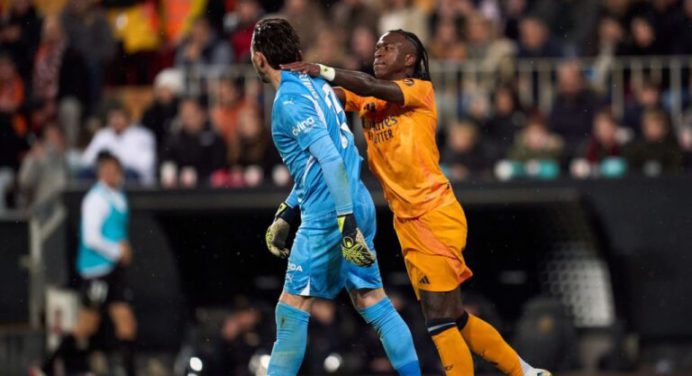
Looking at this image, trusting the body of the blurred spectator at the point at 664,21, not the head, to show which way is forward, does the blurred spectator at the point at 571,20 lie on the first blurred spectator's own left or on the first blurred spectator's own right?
on the first blurred spectator's own right

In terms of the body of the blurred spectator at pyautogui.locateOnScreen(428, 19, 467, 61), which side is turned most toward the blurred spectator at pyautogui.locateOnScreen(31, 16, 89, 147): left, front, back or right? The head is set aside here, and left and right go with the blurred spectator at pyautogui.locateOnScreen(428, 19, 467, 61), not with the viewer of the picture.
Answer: right

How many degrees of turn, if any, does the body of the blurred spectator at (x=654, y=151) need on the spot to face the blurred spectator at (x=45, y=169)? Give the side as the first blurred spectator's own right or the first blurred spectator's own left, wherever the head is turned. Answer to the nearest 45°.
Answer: approximately 90° to the first blurred spectator's own right

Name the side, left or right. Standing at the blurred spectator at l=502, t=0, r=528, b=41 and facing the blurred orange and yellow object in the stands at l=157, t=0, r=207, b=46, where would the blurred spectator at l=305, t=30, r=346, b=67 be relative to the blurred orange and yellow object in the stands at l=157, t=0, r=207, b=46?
left

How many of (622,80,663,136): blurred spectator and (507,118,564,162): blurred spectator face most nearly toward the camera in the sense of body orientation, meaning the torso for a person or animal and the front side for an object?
2

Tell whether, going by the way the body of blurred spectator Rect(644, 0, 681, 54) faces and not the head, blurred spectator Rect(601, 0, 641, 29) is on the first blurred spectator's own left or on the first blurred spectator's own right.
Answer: on the first blurred spectator's own right

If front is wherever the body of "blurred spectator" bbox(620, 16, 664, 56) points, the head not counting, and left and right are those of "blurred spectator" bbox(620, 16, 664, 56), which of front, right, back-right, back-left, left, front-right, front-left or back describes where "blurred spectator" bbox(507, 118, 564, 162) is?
front-right

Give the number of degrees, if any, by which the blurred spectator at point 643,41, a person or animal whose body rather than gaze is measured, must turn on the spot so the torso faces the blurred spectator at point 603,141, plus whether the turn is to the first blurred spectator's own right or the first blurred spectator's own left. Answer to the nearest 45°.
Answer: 0° — they already face them

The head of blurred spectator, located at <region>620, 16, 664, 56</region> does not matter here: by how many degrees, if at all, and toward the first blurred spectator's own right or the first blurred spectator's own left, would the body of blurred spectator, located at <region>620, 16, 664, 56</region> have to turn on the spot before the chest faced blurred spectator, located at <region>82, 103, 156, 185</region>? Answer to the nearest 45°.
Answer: approximately 90° to the first blurred spectator's own right

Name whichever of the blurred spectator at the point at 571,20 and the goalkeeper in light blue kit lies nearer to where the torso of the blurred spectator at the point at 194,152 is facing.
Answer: the goalkeeper in light blue kit

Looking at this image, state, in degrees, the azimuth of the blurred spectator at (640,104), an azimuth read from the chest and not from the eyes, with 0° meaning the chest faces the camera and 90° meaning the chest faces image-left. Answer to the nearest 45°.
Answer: approximately 0°
